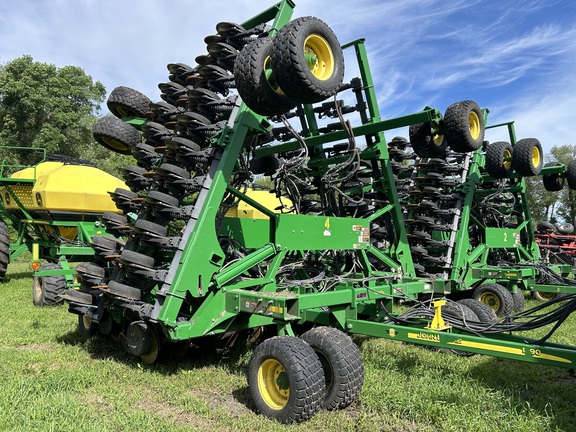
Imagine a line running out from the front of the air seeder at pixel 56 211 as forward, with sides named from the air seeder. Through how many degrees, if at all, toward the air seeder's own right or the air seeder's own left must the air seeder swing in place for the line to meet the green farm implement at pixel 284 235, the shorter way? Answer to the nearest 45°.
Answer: approximately 45° to the air seeder's own right

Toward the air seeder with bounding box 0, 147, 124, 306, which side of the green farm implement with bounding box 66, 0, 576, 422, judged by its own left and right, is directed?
back

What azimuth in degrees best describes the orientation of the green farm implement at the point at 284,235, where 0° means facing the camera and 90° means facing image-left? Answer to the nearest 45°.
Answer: approximately 315°

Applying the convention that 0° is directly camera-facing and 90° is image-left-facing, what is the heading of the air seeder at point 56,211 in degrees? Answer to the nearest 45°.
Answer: approximately 315°
